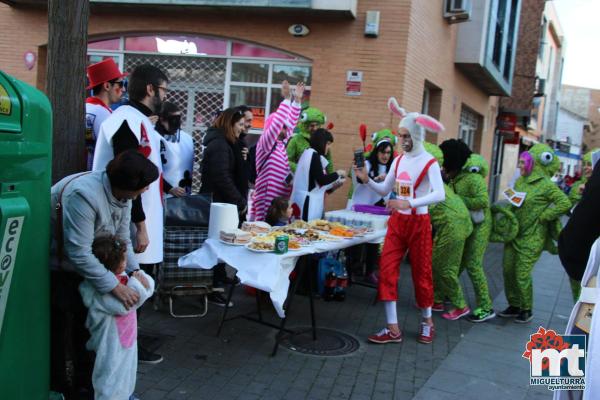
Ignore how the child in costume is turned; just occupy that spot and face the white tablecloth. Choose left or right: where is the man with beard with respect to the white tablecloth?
left

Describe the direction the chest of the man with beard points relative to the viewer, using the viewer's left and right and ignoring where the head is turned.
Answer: facing to the right of the viewer

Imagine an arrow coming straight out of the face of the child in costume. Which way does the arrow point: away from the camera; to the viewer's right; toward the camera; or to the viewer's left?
to the viewer's right

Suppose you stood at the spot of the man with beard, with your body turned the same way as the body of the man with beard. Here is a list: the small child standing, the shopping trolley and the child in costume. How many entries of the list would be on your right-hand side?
1

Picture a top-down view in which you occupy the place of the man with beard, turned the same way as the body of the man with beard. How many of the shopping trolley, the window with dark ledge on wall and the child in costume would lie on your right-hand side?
1

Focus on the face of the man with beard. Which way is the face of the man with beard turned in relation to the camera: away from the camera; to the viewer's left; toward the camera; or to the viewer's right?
to the viewer's right

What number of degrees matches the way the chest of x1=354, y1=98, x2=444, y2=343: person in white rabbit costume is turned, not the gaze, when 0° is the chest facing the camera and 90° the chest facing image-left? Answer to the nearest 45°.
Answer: approximately 45°

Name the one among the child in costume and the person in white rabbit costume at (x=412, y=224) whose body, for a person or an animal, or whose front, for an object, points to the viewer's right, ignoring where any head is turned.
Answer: the child in costume

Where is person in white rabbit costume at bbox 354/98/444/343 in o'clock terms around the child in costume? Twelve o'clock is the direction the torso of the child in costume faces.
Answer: The person in white rabbit costume is roughly at 11 o'clock from the child in costume.
